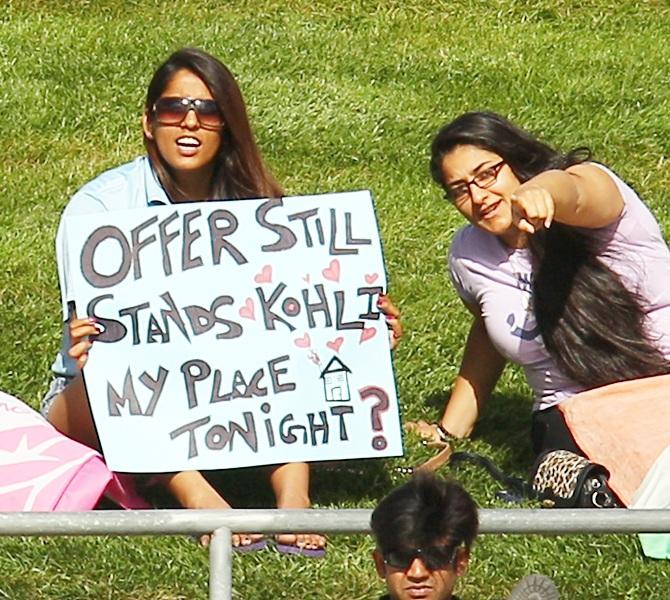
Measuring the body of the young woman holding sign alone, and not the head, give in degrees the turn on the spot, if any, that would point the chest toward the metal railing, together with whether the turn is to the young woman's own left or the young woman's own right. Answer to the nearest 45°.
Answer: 0° — they already face it

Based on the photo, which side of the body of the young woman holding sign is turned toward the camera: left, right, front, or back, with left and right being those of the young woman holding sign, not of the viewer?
front
